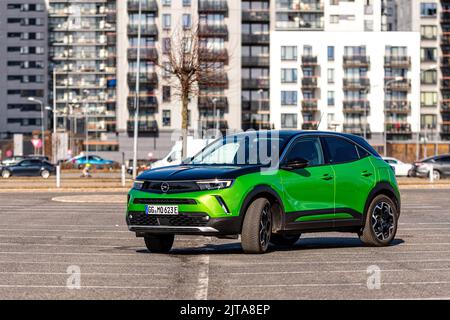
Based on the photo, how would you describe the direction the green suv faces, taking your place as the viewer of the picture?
facing the viewer and to the left of the viewer
